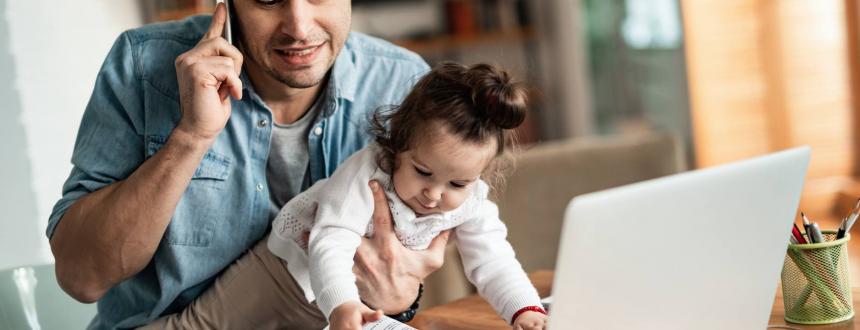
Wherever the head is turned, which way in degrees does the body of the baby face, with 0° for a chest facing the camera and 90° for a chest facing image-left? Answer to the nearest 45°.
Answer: approximately 315°

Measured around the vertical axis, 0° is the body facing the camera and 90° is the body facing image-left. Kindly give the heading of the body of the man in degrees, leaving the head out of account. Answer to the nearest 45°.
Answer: approximately 315°

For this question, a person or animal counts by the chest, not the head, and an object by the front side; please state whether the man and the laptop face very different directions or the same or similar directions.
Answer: very different directions

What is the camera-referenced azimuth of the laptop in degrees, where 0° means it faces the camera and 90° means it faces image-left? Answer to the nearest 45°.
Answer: approximately 135°

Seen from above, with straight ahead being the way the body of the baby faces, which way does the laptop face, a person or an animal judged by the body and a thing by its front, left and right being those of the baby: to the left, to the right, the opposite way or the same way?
the opposite way

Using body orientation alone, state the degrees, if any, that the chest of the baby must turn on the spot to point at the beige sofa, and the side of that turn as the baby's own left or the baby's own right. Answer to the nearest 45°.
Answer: approximately 135° to the baby's own left
